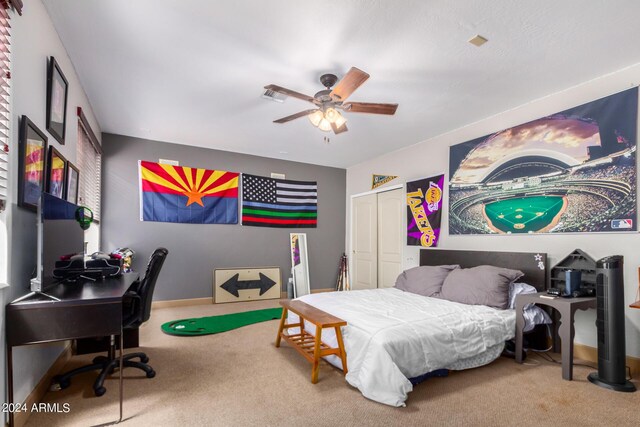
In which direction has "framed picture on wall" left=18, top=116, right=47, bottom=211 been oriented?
to the viewer's right

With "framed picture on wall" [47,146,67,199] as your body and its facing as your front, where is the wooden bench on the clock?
The wooden bench is roughly at 1 o'clock from the framed picture on wall.

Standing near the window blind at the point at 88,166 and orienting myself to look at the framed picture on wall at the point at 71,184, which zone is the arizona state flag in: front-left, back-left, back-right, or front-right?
back-left

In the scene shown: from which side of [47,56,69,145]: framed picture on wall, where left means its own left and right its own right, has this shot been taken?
right

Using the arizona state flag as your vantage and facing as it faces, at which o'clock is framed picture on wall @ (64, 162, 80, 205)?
The framed picture on wall is roughly at 1 o'clock from the arizona state flag.

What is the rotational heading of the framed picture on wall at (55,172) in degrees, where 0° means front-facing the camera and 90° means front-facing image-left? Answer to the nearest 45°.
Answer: approximately 270°
